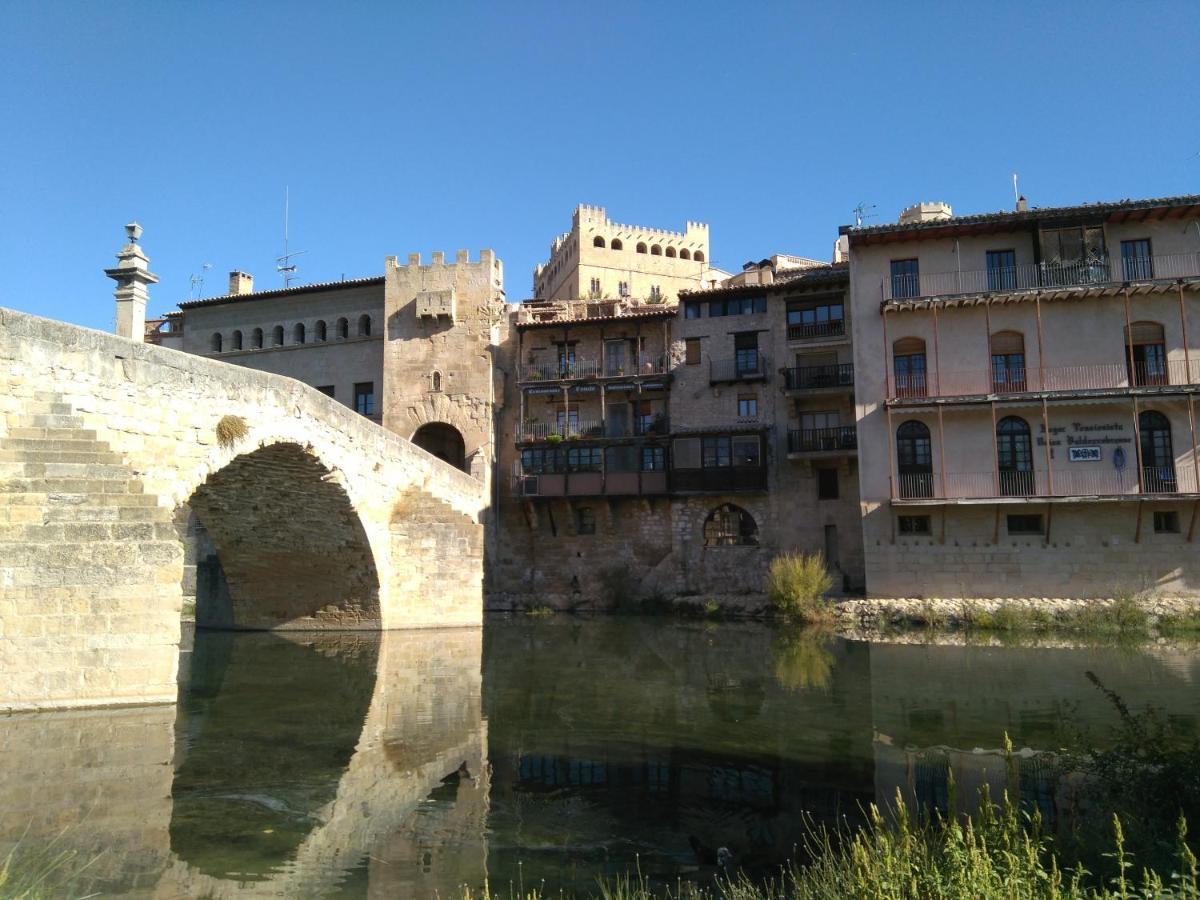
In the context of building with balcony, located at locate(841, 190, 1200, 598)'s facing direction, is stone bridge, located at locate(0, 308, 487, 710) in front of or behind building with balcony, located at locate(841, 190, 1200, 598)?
in front

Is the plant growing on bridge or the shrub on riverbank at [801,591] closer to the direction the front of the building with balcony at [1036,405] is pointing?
the plant growing on bridge

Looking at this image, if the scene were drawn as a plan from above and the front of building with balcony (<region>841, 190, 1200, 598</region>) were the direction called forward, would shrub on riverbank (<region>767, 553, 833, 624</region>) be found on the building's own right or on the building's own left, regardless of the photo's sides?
on the building's own right

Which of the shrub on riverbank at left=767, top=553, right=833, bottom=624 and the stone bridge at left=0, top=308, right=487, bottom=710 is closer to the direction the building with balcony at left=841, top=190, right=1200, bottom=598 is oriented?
the stone bridge

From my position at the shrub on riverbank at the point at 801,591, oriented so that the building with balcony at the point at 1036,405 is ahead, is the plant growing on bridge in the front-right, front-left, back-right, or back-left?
back-right

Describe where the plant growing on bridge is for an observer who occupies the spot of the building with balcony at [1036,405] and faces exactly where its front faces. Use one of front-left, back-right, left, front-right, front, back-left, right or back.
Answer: front-right

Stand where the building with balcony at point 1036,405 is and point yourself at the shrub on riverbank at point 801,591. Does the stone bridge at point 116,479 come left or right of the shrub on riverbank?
left

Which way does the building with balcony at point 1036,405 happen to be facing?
toward the camera
